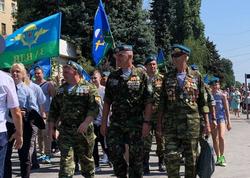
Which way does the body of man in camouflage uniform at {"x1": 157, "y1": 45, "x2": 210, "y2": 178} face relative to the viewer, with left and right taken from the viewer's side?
facing the viewer

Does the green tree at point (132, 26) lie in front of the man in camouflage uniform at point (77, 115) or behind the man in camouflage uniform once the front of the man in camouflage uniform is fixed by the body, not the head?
behind

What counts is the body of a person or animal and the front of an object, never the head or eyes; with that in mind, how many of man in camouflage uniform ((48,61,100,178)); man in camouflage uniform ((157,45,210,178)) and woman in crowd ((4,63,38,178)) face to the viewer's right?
0

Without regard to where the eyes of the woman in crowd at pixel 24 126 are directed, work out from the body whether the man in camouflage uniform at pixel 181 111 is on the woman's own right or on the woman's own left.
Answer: on the woman's own left

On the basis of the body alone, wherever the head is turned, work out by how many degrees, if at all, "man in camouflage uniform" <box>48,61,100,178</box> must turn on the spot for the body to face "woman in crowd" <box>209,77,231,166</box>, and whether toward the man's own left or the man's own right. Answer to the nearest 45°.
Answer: approximately 180°

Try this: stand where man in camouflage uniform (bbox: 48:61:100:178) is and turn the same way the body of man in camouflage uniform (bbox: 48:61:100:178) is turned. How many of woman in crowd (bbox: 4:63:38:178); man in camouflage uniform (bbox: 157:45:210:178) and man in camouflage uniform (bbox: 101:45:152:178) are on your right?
1

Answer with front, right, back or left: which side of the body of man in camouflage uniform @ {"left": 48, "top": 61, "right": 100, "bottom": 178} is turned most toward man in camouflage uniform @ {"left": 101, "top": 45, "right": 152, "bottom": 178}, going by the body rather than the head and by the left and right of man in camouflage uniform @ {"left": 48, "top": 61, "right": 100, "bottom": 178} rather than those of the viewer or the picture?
left

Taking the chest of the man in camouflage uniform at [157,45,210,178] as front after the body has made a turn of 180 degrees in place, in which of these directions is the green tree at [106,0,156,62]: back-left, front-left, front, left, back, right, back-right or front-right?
front

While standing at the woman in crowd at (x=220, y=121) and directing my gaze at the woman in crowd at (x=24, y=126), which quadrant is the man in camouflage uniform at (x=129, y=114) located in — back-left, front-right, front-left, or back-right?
front-left

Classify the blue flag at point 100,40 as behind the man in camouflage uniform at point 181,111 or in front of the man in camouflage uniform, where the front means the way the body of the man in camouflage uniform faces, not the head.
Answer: behind
